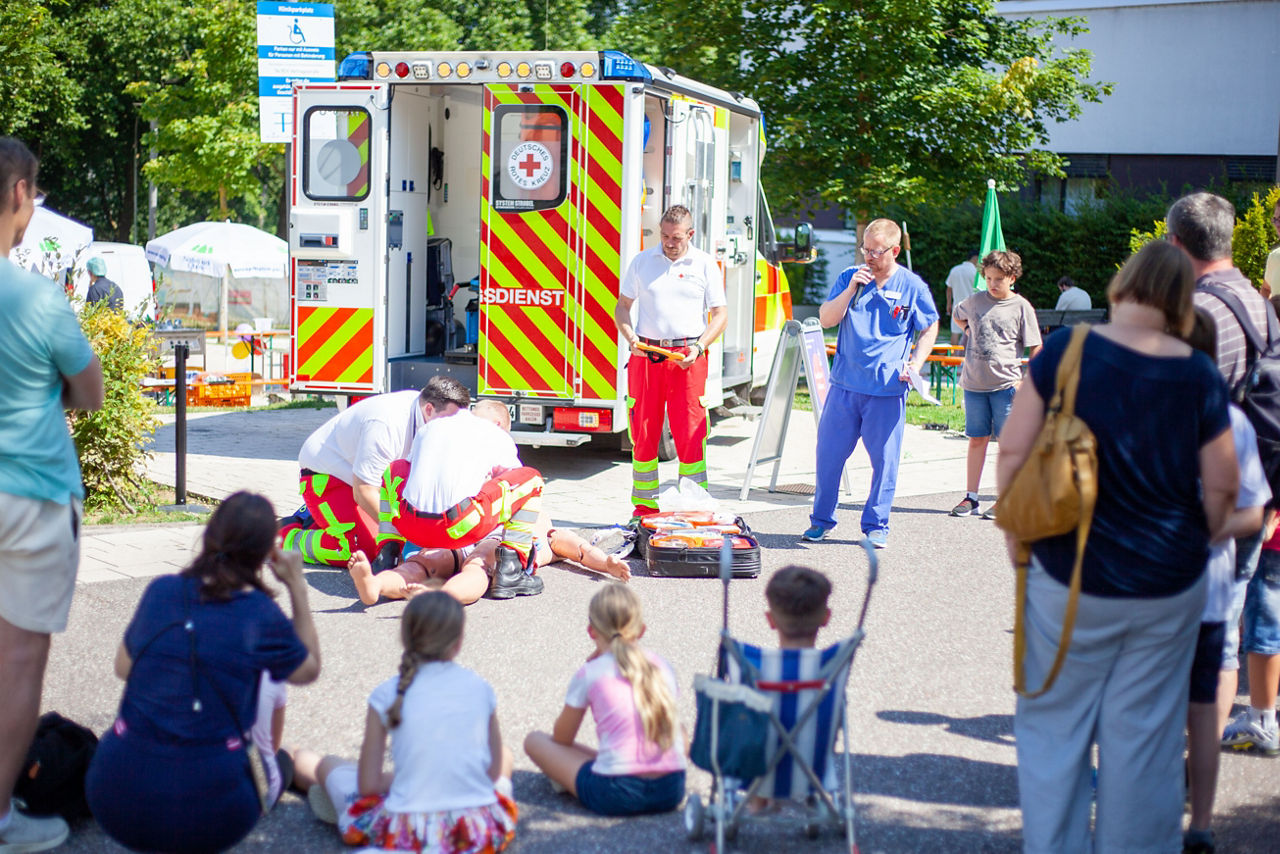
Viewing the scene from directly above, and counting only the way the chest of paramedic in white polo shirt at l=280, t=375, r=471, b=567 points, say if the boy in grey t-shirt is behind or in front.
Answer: in front

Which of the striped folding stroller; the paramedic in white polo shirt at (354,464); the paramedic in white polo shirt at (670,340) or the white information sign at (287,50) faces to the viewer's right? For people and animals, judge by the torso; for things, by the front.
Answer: the paramedic in white polo shirt at (354,464)

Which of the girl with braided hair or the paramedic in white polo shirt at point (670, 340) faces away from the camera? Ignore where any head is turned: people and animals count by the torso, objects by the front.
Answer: the girl with braided hair

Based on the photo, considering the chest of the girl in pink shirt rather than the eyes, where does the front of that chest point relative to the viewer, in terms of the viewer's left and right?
facing away from the viewer and to the left of the viewer

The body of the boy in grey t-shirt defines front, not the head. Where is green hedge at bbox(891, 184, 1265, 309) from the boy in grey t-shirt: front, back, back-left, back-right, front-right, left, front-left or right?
back-right

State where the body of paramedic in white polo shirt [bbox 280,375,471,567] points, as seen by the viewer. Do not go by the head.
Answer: to the viewer's right

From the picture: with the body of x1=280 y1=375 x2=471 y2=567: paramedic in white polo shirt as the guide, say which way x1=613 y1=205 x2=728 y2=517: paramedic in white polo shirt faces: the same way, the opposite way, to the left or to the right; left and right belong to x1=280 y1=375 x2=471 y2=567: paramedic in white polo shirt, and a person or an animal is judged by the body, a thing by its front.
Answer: to the right

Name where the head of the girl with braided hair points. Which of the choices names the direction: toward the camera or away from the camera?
away from the camera

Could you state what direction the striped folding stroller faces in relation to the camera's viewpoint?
facing away from the viewer

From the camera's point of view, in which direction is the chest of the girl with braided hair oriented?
away from the camera

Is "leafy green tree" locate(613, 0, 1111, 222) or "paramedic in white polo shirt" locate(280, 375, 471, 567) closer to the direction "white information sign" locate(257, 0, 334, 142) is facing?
the paramedic in white polo shirt

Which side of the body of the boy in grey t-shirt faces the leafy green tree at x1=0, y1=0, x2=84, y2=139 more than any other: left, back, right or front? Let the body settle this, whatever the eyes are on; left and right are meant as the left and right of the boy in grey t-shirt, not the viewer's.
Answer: right
